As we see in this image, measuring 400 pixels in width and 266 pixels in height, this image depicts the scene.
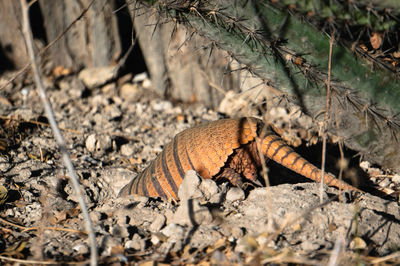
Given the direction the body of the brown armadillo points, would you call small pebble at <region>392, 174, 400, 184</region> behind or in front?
behind

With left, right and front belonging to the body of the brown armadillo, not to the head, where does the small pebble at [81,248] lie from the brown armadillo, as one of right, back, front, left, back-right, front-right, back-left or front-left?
front-left

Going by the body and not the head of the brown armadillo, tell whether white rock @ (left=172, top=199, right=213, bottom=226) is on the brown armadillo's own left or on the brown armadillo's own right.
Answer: on the brown armadillo's own left

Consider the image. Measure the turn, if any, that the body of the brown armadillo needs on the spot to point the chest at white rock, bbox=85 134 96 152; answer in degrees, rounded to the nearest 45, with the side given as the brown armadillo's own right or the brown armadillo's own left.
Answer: approximately 45° to the brown armadillo's own right

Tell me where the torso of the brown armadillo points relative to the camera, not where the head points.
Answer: to the viewer's left

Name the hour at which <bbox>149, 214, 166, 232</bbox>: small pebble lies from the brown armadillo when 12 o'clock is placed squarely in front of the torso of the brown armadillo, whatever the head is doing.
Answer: The small pebble is roughly at 10 o'clock from the brown armadillo.
